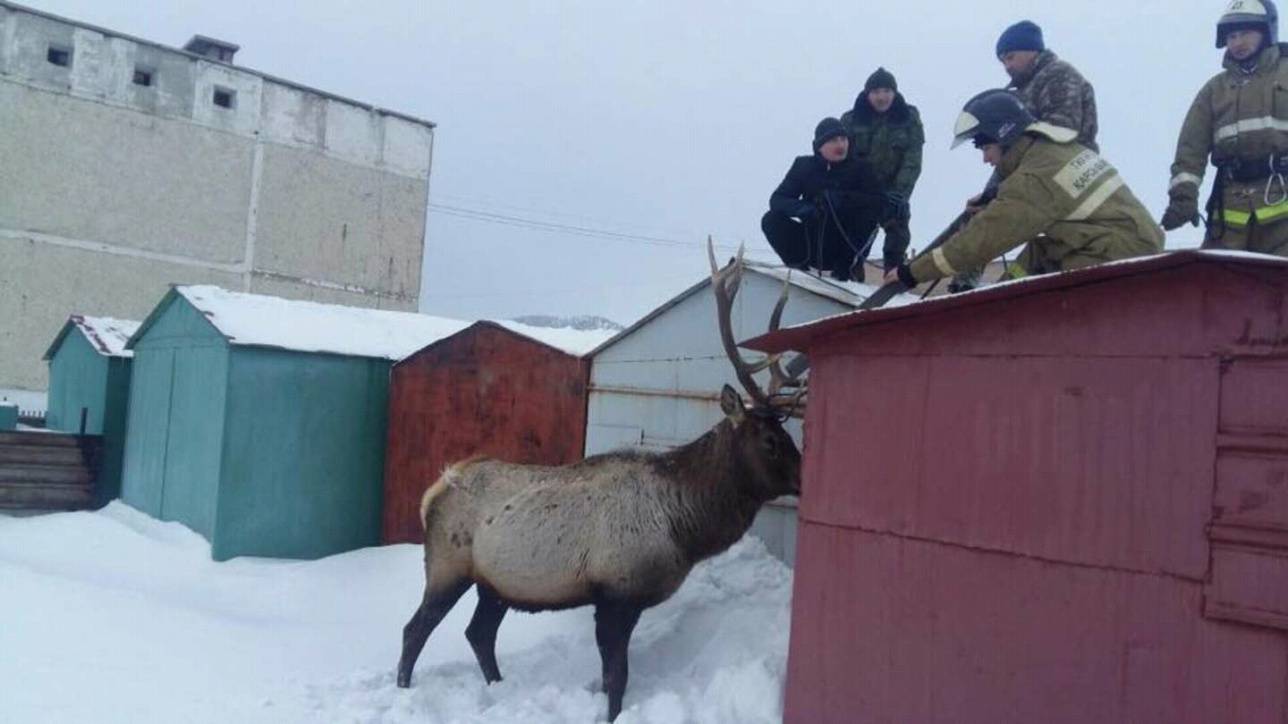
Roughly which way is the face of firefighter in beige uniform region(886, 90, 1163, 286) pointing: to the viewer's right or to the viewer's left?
to the viewer's left

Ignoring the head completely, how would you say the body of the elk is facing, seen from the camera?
to the viewer's right

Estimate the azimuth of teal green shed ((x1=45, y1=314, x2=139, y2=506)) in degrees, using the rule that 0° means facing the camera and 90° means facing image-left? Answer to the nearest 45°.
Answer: approximately 45°

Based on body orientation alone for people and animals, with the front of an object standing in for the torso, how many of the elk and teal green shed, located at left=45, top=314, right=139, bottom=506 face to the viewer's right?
1

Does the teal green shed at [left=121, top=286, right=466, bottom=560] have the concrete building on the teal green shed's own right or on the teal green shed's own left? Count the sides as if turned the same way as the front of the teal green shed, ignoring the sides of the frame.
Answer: on the teal green shed's own right

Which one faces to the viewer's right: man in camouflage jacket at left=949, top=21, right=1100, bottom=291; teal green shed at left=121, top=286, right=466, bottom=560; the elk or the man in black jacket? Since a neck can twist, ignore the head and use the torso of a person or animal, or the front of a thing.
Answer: the elk

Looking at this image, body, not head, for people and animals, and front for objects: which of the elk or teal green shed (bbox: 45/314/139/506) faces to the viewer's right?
the elk

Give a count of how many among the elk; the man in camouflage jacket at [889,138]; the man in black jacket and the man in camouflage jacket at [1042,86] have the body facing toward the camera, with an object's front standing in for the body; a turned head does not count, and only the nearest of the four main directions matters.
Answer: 2
